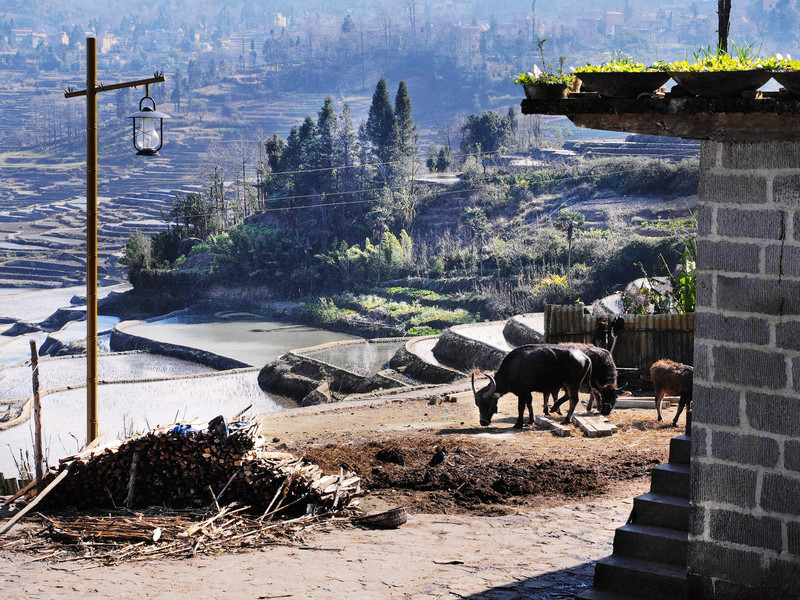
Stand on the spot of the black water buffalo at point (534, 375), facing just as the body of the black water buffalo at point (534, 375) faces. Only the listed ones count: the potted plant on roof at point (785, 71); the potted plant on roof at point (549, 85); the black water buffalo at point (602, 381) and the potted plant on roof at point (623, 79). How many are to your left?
3

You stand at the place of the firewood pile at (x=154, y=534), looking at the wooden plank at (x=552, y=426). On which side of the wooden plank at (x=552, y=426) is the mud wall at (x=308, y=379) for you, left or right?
left

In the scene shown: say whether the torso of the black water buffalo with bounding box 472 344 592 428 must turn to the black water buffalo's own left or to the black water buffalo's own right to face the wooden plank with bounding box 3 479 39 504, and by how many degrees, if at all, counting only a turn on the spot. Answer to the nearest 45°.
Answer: approximately 45° to the black water buffalo's own left

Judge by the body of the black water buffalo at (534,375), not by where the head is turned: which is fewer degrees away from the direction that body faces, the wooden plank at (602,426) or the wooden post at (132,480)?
the wooden post

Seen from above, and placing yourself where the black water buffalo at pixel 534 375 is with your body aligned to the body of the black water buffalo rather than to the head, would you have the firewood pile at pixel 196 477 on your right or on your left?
on your left

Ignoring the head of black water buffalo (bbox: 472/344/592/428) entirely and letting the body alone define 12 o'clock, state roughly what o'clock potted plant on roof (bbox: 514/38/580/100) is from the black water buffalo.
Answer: The potted plant on roof is roughly at 9 o'clock from the black water buffalo.

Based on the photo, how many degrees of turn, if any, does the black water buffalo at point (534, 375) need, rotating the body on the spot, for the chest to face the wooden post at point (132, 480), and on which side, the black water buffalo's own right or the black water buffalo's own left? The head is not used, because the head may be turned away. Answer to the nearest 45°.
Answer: approximately 45° to the black water buffalo's own left

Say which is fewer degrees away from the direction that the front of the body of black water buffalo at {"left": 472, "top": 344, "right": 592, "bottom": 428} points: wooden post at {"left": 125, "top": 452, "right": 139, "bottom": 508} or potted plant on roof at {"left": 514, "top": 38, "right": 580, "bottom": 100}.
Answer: the wooden post

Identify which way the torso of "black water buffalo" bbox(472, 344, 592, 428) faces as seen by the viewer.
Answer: to the viewer's left

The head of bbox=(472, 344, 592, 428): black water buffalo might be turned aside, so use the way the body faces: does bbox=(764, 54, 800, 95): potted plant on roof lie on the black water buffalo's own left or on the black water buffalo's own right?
on the black water buffalo's own left

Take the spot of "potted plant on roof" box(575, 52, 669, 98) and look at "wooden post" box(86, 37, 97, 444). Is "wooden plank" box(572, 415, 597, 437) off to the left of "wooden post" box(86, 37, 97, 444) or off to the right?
right

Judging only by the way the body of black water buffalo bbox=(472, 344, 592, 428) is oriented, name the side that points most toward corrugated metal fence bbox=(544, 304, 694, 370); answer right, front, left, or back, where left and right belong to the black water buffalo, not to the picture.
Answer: right
